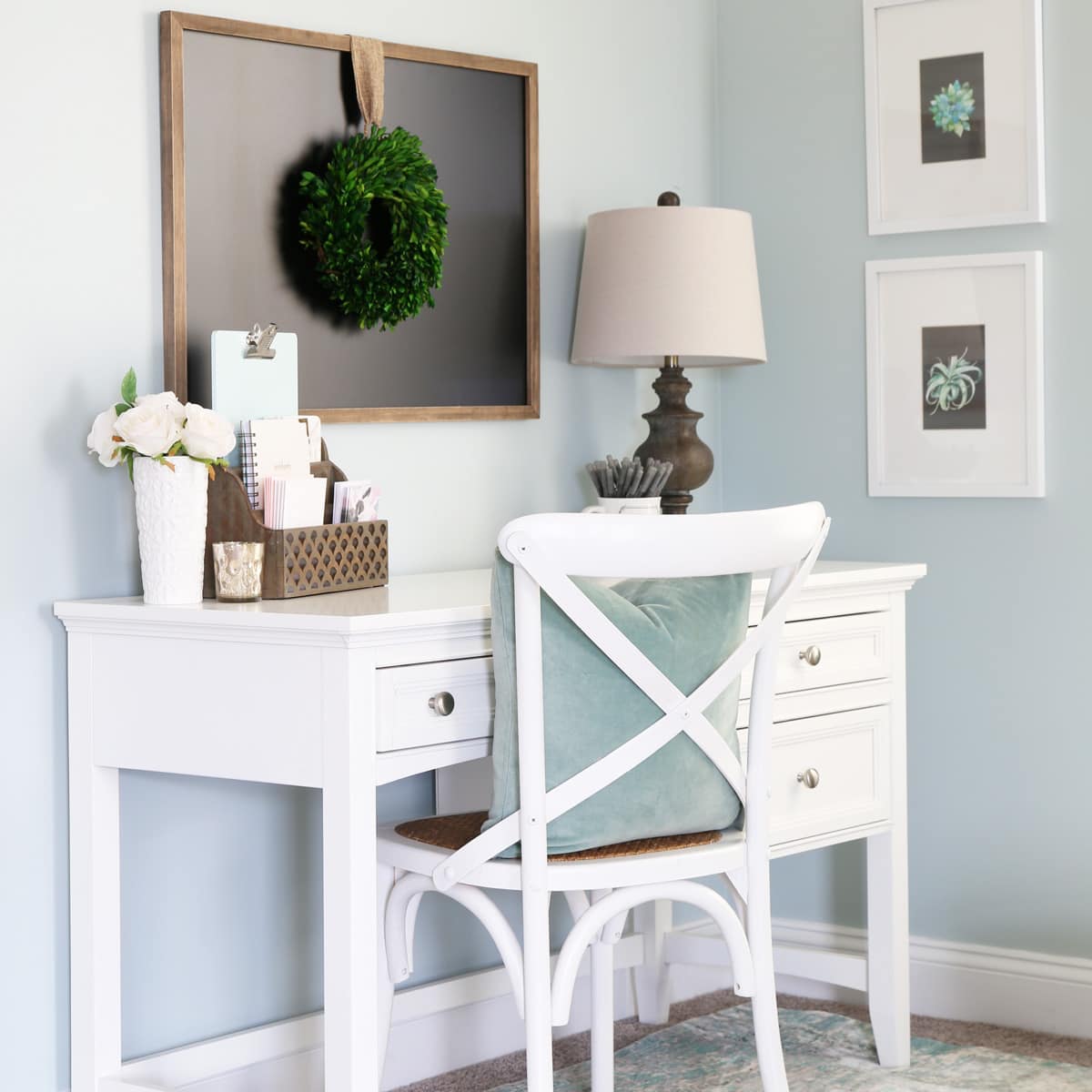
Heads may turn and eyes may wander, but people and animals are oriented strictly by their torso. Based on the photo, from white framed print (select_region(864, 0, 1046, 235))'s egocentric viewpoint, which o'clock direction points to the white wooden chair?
The white wooden chair is roughly at 11 o'clock from the white framed print.

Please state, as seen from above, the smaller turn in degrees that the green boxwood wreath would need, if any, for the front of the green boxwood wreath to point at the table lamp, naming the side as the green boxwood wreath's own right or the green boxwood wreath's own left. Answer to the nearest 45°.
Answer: approximately 90° to the green boxwood wreath's own left

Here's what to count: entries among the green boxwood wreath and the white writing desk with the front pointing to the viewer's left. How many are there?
0

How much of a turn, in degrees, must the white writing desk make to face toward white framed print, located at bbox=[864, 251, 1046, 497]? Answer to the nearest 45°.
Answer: approximately 90° to its left

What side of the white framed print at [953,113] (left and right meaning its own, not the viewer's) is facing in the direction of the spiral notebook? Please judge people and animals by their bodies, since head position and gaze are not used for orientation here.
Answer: front

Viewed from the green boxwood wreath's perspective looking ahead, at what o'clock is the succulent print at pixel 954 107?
The succulent print is roughly at 10 o'clock from the green boxwood wreath.

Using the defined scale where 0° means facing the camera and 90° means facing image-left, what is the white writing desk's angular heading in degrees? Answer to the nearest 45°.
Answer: approximately 315°

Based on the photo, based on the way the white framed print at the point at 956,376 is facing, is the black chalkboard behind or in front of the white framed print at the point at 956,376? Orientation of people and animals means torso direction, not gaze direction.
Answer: in front

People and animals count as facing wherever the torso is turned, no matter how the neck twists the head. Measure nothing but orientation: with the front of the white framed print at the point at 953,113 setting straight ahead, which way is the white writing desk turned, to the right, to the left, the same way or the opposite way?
to the left

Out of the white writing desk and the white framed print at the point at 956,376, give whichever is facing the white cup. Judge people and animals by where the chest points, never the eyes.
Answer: the white framed print

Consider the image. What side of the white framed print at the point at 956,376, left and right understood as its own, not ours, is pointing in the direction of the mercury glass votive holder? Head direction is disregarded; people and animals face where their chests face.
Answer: front

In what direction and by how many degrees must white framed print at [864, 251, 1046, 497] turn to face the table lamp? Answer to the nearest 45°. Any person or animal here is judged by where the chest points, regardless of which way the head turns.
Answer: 0° — it already faces it
